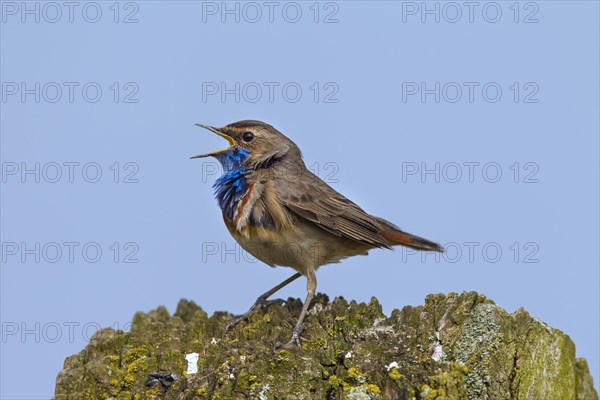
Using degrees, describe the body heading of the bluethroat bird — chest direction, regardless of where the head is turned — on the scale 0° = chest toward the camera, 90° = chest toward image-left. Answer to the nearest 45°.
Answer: approximately 90°
